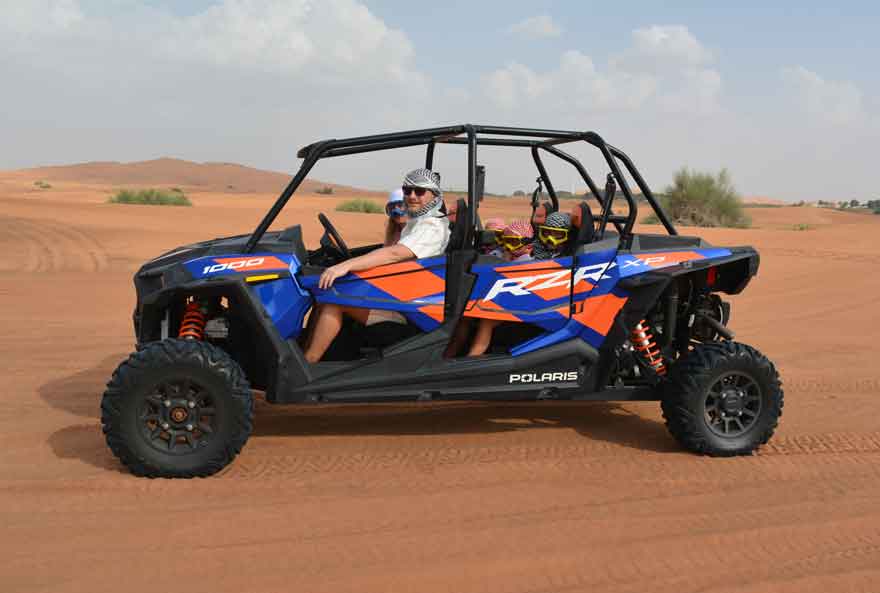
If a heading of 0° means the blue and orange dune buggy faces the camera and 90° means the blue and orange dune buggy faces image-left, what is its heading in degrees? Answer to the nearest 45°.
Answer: approximately 90°

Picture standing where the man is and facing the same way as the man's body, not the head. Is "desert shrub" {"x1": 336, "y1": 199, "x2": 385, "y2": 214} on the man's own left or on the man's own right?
on the man's own right

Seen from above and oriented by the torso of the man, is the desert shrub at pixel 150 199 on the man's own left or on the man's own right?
on the man's own right

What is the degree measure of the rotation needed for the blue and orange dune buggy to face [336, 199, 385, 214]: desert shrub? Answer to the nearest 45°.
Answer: approximately 90° to its right

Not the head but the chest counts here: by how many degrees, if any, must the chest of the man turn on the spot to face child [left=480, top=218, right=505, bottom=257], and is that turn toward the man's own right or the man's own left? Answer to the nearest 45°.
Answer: approximately 135° to the man's own right

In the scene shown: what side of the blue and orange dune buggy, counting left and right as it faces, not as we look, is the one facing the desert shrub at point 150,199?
right

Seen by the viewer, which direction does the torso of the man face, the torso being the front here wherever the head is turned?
to the viewer's left
